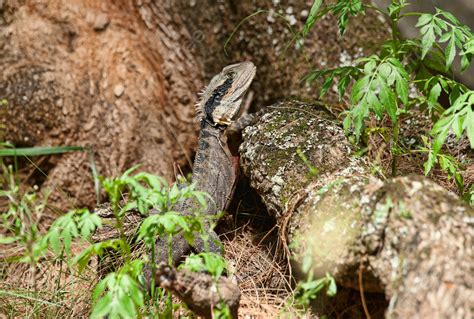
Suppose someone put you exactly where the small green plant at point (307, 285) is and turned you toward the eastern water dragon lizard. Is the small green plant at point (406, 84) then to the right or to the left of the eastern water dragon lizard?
right

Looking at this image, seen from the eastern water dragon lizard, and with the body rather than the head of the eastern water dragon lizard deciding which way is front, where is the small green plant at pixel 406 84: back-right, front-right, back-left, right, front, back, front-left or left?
front-right

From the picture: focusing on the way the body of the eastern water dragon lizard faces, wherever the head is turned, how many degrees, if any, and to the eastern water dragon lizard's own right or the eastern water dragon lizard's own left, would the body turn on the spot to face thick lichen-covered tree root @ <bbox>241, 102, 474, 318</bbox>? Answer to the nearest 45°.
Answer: approximately 90° to the eastern water dragon lizard's own right
